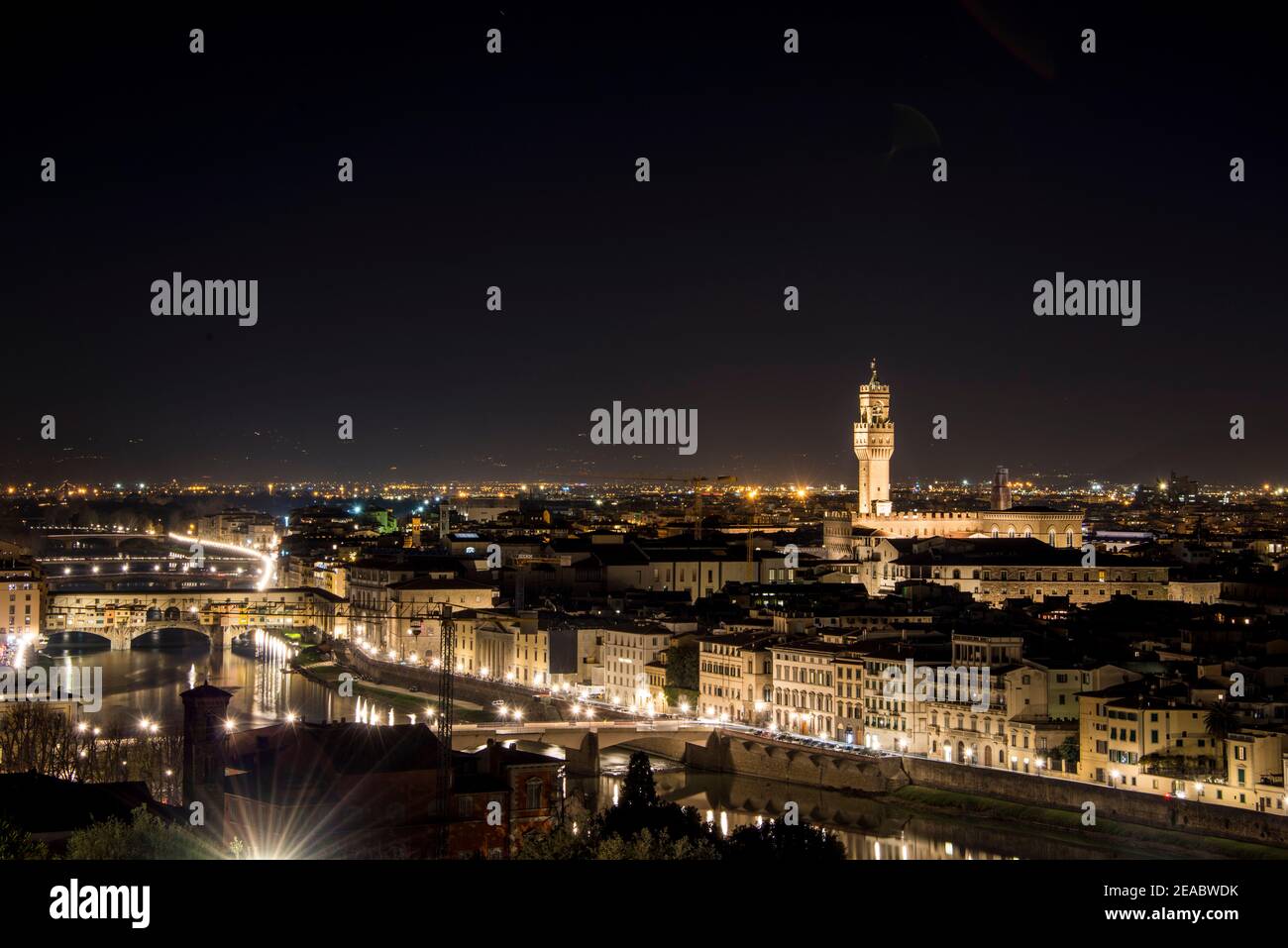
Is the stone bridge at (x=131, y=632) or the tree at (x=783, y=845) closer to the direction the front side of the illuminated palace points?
the stone bridge

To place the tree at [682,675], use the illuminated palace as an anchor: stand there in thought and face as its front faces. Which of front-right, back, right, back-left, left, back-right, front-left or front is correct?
back-left

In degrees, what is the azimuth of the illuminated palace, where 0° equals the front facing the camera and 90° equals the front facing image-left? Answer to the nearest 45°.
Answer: approximately 135°

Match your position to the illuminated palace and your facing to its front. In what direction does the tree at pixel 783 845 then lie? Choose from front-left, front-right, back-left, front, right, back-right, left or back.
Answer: back-left

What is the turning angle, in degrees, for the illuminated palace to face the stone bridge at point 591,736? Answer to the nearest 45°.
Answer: approximately 135° to its left

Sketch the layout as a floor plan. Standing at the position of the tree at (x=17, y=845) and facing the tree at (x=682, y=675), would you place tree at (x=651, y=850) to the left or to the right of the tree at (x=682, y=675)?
right

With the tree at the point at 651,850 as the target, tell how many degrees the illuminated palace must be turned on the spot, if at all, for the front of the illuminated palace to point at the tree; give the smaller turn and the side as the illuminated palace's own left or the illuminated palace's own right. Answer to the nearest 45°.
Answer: approximately 135° to the illuminated palace's own left
